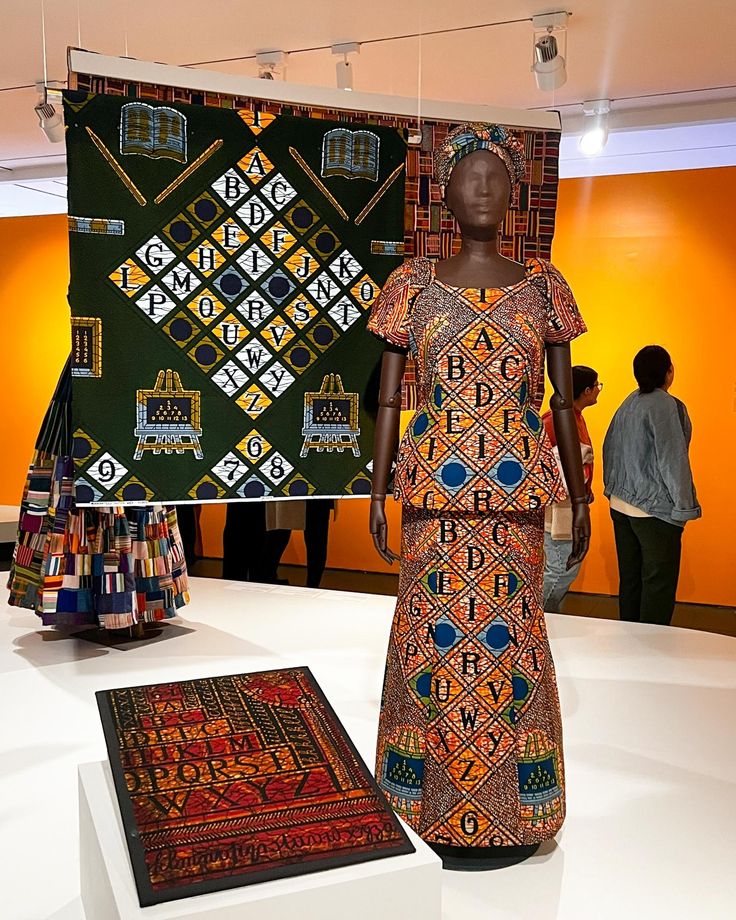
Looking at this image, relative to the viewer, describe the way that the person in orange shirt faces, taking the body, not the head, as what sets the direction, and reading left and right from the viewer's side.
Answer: facing to the right of the viewer

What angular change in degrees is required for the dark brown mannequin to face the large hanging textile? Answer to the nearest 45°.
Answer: approximately 135° to its right

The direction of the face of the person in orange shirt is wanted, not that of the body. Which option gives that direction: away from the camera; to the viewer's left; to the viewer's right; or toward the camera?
to the viewer's right

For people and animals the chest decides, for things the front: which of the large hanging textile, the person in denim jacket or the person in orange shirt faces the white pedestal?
the large hanging textile

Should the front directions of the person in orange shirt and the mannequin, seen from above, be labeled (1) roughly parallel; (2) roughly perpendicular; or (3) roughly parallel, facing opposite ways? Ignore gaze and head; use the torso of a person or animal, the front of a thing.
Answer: roughly perpendicular

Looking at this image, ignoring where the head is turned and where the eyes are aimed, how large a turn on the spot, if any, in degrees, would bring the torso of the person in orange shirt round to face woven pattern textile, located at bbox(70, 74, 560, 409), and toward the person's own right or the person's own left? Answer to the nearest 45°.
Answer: approximately 90° to the person's own right

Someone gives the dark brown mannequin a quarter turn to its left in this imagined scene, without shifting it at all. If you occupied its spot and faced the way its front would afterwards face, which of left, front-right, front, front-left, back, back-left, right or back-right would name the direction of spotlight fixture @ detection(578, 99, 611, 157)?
left

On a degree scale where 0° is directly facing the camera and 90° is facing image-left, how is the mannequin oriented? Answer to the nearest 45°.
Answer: approximately 0°

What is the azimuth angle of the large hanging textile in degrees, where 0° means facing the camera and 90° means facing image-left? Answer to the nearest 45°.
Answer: approximately 0°
